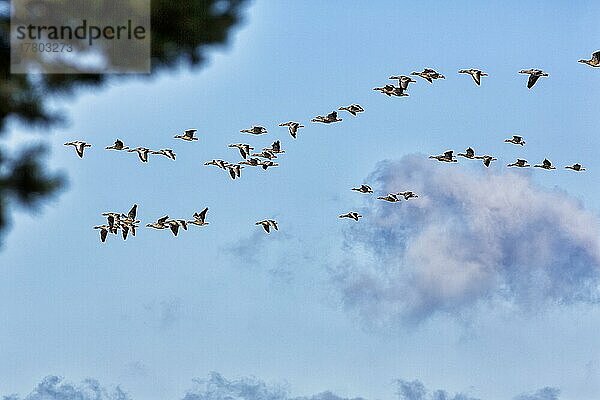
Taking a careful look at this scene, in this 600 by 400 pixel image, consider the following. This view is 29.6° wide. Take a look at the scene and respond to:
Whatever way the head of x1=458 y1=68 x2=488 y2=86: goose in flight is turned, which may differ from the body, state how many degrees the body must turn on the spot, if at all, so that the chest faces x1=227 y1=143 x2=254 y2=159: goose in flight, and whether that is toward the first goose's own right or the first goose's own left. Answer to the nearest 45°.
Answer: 0° — it already faces it

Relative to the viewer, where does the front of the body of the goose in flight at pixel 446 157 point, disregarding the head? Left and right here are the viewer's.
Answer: facing to the left of the viewer

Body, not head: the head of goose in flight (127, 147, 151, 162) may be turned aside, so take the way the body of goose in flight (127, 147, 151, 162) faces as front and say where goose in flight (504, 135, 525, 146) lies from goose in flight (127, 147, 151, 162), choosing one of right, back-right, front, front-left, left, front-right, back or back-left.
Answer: back

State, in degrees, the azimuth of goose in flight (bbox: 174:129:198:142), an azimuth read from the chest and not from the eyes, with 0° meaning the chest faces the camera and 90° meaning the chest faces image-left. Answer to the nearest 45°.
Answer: approximately 90°

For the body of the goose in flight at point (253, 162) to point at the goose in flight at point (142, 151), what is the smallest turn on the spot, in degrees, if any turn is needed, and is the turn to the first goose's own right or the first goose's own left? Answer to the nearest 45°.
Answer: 0° — it already faces it

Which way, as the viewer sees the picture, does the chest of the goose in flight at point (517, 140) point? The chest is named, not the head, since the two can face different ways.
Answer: to the viewer's left

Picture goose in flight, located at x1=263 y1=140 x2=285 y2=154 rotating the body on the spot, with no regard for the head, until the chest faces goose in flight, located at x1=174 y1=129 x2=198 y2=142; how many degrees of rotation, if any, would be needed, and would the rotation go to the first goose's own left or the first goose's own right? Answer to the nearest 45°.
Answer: approximately 45° to the first goose's own left

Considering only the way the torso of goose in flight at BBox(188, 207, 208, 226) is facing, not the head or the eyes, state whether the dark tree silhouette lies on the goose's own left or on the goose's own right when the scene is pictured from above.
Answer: on the goose's own left

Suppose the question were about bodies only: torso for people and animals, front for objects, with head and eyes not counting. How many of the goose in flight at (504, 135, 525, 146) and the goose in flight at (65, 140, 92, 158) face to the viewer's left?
2

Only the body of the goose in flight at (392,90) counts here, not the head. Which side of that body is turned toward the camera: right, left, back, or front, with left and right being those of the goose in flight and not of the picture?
left
